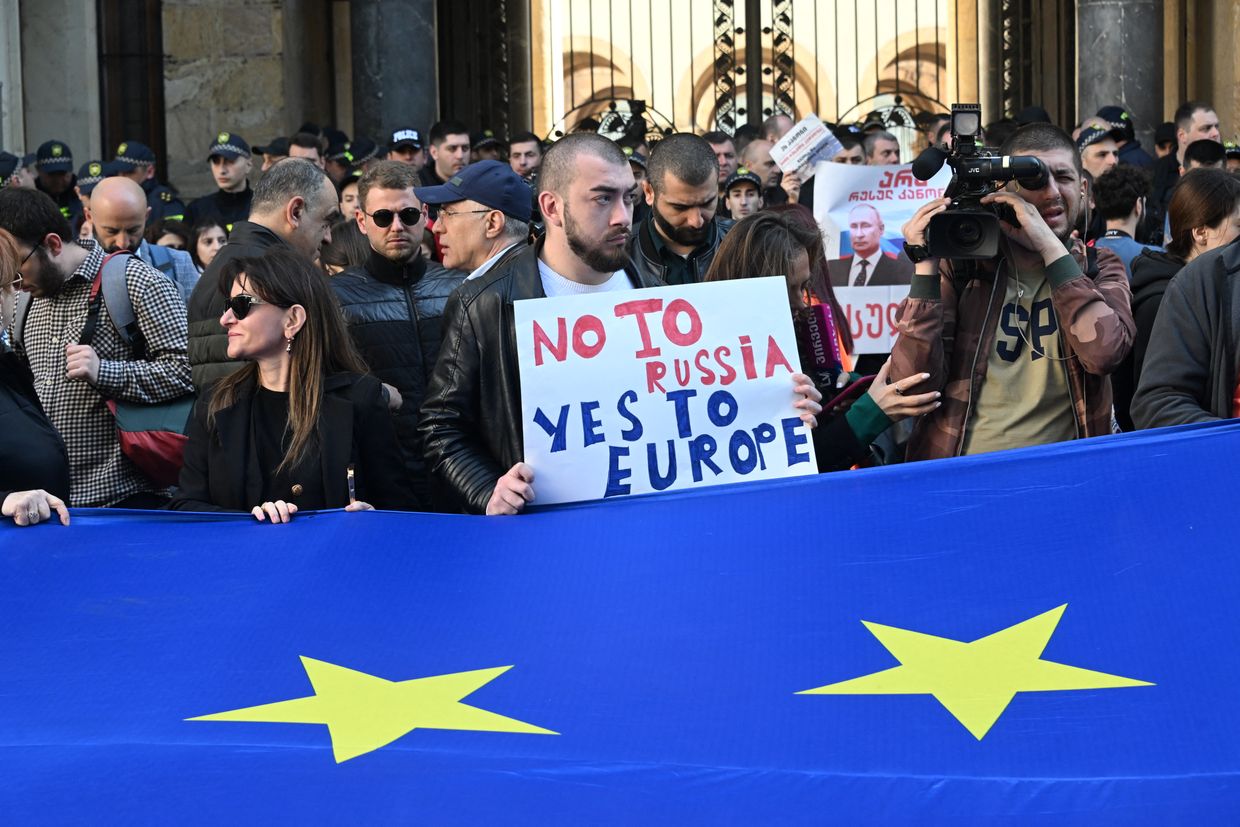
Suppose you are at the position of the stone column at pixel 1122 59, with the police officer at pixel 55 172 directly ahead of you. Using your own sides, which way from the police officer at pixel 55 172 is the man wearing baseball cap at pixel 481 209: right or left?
left

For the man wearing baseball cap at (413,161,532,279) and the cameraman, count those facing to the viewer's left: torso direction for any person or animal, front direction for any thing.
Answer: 1

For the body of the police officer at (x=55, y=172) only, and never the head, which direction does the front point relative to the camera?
toward the camera

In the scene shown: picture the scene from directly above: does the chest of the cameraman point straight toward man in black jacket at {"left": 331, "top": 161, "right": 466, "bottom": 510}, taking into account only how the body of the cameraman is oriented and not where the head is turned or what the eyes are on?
no

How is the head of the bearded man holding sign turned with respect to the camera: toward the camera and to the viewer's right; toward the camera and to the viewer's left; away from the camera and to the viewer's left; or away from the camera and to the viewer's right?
toward the camera and to the viewer's right

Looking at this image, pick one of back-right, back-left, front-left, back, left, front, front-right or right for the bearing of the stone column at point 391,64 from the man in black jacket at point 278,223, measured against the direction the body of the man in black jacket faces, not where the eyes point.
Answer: left

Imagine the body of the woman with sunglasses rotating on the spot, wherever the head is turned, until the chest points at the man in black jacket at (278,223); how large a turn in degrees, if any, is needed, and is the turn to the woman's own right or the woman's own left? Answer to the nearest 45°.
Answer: approximately 135° to the woman's own right

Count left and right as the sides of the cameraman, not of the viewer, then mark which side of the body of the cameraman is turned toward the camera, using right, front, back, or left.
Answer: front

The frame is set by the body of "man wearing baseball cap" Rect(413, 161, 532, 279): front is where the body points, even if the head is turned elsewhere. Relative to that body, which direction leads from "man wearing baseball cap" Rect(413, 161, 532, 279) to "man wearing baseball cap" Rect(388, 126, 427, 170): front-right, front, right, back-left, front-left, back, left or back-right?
right

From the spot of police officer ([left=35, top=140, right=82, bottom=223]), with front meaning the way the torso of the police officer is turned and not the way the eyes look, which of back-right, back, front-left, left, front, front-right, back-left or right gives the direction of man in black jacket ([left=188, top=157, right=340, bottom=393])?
front

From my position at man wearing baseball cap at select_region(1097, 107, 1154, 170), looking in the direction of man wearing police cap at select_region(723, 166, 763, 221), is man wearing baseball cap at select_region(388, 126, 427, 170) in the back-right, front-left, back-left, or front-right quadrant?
front-right

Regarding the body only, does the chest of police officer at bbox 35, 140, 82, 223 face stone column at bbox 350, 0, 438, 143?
no
